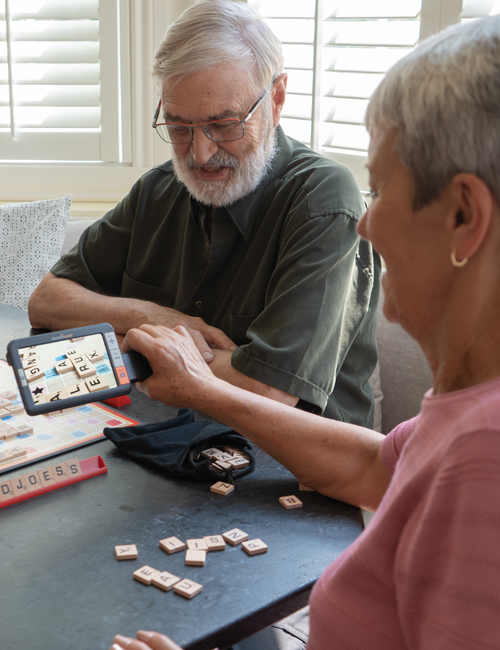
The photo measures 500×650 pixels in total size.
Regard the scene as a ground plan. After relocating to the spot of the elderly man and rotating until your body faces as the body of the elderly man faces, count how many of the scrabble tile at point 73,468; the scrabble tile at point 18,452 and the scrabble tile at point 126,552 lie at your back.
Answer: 0

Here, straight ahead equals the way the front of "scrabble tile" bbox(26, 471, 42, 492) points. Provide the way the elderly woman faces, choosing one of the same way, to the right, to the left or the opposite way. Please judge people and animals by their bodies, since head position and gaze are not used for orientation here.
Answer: to the right

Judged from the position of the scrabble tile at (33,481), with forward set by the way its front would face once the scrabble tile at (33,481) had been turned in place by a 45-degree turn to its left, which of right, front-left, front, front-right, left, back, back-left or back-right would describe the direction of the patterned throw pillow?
back-left

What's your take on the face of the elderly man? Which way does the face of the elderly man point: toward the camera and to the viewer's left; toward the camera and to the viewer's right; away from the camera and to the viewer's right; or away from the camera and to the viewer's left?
toward the camera and to the viewer's left

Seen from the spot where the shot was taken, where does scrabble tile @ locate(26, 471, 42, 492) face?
facing the viewer

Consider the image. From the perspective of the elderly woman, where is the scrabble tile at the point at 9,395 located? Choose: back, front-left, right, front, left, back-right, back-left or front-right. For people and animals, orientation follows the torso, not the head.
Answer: front-right

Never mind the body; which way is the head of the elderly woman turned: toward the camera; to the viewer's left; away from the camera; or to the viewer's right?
to the viewer's left

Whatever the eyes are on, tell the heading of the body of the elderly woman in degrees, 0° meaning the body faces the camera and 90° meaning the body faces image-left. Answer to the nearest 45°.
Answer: approximately 90°

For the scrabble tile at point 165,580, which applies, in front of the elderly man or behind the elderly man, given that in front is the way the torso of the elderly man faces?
in front

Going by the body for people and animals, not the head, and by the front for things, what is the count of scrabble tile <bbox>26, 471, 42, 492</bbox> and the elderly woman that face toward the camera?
1

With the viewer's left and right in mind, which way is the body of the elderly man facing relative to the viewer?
facing the viewer and to the left of the viewer
